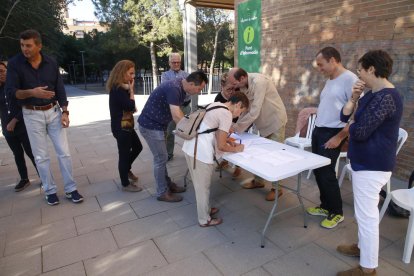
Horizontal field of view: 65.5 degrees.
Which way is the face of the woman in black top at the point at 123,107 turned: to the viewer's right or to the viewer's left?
to the viewer's right

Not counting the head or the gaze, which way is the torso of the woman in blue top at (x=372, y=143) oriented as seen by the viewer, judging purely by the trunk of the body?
to the viewer's left

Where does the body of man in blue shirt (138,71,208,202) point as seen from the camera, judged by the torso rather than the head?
to the viewer's right

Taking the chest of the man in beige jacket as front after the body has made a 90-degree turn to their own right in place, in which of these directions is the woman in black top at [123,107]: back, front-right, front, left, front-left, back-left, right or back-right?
left

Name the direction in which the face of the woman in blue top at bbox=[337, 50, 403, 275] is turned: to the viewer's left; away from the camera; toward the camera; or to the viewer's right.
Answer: to the viewer's left

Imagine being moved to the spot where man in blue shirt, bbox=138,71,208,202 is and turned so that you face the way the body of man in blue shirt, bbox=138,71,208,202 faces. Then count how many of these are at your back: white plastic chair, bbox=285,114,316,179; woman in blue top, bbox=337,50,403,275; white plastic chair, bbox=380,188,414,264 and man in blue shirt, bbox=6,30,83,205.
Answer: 1

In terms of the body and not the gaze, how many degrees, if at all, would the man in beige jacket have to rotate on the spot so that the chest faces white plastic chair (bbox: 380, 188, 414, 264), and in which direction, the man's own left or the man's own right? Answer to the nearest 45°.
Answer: approximately 135° to the man's own left

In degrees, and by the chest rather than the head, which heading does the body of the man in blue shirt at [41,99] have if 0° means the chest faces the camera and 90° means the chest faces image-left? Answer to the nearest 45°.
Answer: approximately 0°

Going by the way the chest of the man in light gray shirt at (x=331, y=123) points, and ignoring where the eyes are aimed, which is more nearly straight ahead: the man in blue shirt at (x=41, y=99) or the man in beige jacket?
the man in blue shirt

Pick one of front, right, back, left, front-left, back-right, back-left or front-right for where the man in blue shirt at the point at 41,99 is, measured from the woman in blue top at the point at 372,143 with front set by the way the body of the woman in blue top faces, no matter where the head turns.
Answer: front

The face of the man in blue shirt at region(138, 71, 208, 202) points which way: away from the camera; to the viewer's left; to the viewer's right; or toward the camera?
to the viewer's right

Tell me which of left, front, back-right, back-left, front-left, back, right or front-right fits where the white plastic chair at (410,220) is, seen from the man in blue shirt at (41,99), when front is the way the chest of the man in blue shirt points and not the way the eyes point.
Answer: front-left

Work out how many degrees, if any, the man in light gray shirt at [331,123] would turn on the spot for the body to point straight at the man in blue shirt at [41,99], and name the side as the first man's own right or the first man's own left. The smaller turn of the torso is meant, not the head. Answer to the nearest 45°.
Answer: approximately 45° to the first man's own right

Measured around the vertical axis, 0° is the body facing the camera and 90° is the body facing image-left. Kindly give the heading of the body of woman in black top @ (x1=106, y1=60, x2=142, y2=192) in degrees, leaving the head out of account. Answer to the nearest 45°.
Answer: approximately 270°

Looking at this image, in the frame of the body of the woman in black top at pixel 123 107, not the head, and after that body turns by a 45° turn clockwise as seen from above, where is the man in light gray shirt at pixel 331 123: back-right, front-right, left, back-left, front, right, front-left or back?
front

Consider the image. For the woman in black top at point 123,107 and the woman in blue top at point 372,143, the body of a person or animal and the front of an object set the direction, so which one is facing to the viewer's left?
the woman in blue top at point 372,143

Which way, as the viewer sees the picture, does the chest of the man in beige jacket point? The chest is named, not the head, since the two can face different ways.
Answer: to the viewer's left
